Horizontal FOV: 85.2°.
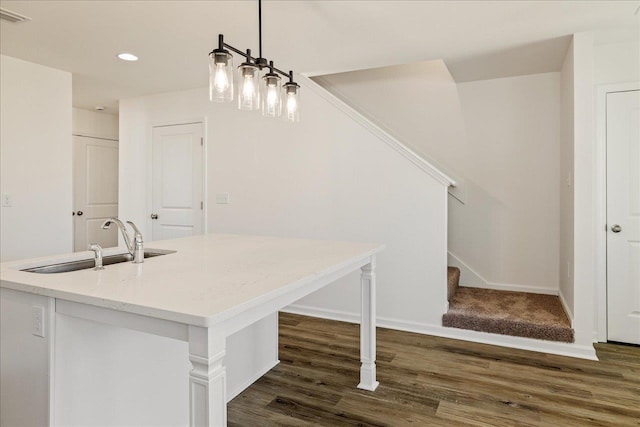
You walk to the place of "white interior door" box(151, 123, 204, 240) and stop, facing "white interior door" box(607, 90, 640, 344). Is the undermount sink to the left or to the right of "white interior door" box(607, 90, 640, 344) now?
right

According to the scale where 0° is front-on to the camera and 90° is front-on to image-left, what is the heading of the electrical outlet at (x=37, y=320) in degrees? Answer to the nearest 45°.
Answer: approximately 45°

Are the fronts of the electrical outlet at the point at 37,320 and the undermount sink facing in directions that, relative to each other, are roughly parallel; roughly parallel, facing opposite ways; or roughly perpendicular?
roughly perpendicular

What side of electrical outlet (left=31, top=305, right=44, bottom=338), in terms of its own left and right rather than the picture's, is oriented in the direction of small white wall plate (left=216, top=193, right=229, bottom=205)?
back

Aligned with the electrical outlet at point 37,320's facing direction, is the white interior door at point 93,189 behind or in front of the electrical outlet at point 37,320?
behind

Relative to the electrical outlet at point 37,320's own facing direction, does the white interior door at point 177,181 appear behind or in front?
behind
